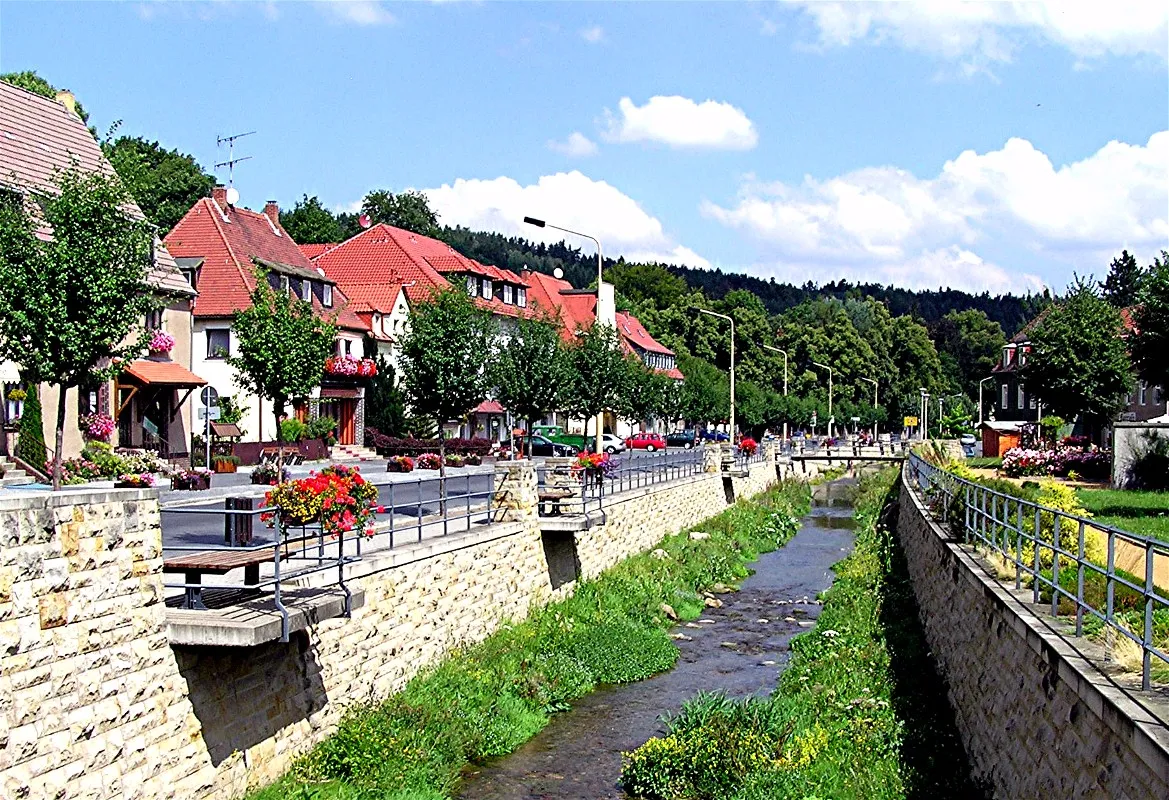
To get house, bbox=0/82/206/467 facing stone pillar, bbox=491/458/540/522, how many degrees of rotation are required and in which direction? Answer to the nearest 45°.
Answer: approximately 45° to its right

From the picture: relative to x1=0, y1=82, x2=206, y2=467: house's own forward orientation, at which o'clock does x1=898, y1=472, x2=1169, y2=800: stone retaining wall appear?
The stone retaining wall is roughly at 1 o'clock from the house.

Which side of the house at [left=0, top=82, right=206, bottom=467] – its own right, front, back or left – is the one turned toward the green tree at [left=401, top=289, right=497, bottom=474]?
front

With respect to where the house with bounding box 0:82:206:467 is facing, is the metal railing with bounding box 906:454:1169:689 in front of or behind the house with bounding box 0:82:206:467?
in front

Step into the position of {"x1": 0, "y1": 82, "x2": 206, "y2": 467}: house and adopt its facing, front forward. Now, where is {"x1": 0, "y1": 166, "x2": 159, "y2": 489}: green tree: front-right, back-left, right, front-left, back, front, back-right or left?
front-right

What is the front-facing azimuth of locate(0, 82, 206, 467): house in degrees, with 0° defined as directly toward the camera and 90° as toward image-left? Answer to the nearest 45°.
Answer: approximately 315°

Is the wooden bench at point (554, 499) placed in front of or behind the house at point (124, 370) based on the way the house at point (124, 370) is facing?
in front

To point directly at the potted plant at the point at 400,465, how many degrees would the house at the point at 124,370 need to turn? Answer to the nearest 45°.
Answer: approximately 45° to its left

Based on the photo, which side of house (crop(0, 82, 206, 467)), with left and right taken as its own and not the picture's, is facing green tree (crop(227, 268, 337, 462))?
front

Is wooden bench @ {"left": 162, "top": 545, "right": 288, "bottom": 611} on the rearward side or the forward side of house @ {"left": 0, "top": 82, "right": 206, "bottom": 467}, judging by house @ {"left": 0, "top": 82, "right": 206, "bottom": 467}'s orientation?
on the forward side
